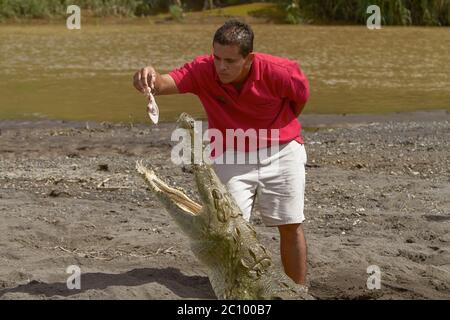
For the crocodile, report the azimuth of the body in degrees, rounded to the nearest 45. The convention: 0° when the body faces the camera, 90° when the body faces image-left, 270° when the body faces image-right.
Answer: approximately 135°

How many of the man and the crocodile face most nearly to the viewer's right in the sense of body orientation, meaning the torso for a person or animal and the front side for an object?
0

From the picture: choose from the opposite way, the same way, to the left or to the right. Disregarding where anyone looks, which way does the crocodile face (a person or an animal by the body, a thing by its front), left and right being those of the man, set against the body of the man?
to the right

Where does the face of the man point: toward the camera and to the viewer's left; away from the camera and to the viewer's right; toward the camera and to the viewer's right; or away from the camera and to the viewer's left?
toward the camera and to the viewer's left

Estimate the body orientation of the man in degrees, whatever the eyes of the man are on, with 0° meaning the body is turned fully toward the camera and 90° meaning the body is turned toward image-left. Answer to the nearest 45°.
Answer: approximately 45°
